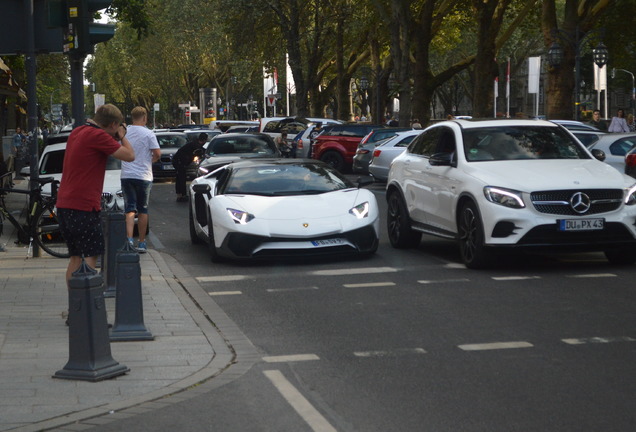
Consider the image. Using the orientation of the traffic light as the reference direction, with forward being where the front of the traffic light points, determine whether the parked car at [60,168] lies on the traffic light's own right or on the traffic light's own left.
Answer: on the traffic light's own left

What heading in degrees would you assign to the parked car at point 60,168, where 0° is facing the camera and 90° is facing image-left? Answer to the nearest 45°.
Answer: approximately 315°

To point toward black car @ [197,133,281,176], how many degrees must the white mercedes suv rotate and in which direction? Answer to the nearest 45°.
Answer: approximately 180°

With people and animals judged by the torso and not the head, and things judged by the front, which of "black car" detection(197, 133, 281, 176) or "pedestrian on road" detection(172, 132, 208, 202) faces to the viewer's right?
the pedestrian on road

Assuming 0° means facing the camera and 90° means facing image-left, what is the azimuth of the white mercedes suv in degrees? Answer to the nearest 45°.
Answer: approximately 315°

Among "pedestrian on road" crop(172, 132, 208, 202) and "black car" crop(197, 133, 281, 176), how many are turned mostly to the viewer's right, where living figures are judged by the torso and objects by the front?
1

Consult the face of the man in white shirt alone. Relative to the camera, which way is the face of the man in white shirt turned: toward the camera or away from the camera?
away from the camera

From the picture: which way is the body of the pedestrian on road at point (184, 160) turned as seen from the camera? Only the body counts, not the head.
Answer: to the viewer's right

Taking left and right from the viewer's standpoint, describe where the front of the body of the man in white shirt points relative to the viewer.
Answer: facing away from the viewer and to the right of the viewer
